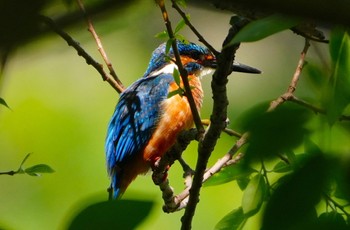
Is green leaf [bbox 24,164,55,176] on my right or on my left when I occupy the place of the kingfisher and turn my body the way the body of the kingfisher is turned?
on my right

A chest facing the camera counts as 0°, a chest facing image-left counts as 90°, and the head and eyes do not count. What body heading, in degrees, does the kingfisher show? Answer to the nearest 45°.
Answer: approximately 270°

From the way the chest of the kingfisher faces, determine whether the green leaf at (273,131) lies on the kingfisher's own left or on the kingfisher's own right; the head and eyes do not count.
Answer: on the kingfisher's own right

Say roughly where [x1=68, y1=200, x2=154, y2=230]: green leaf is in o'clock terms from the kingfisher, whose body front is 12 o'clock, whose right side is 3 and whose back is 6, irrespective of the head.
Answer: The green leaf is roughly at 3 o'clock from the kingfisher.
